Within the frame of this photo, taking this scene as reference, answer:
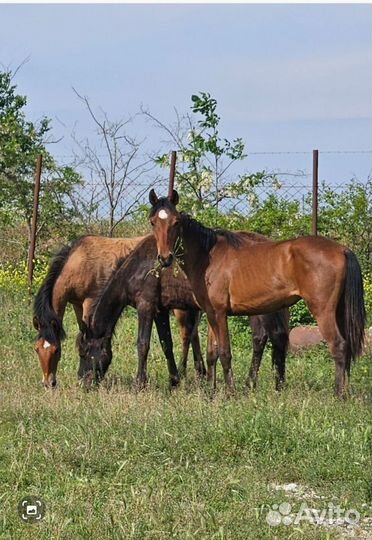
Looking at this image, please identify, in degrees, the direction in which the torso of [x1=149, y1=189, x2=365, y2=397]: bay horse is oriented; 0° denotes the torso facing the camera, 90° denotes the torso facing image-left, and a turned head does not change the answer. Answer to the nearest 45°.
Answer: approximately 90°

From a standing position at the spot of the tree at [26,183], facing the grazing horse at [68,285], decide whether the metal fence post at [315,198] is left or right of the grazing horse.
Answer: left

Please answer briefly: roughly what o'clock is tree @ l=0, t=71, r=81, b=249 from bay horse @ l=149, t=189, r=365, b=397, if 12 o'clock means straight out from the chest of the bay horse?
The tree is roughly at 2 o'clock from the bay horse.

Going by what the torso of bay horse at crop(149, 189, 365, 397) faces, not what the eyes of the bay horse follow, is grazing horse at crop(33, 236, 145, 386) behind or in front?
in front

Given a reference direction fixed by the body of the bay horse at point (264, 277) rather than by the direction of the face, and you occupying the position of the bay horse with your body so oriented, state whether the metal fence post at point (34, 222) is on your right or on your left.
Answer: on your right

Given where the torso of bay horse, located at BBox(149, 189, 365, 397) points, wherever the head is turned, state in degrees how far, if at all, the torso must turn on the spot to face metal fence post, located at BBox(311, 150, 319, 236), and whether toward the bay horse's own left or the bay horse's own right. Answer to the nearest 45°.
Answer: approximately 90° to the bay horse's own right
